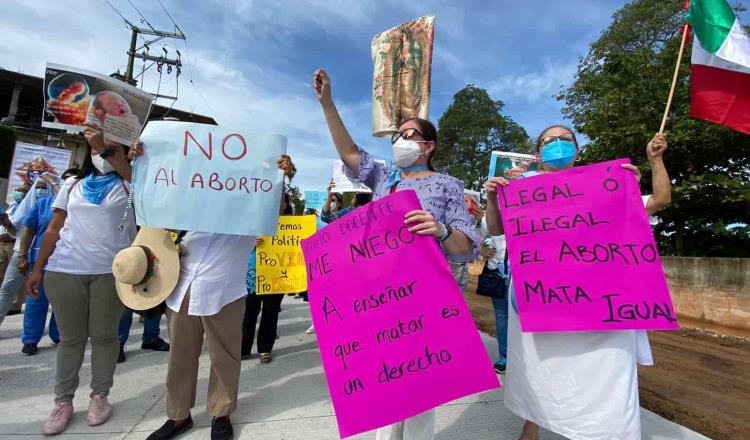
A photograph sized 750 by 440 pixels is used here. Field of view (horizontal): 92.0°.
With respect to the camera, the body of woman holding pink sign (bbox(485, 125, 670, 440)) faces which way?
toward the camera

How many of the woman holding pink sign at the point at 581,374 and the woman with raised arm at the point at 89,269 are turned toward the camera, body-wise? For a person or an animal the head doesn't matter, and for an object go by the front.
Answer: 2

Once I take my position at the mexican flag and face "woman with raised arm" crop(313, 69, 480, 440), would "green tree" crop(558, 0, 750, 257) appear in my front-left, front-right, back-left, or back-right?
back-right

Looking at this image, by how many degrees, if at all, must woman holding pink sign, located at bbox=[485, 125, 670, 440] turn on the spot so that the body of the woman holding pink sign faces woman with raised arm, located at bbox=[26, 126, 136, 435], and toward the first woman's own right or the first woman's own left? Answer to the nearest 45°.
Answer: approximately 90° to the first woman's own right

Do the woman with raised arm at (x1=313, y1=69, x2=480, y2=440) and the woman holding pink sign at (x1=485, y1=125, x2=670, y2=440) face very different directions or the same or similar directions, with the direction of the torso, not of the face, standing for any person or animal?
same or similar directions

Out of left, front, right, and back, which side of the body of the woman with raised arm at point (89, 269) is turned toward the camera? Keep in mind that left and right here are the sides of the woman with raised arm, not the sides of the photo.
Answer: front

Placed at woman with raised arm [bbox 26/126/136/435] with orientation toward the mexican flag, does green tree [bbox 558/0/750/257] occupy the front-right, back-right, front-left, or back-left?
front-left

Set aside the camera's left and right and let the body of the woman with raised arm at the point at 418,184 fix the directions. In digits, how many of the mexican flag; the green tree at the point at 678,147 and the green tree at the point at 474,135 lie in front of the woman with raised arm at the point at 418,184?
0

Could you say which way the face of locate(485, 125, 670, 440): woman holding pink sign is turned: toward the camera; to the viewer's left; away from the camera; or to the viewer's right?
toward the camera

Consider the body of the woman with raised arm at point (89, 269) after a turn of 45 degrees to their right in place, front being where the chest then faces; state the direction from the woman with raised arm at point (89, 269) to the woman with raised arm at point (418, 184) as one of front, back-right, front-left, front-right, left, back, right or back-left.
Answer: left

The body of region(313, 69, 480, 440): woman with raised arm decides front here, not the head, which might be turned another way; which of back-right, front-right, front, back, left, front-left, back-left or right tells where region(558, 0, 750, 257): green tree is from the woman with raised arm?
back

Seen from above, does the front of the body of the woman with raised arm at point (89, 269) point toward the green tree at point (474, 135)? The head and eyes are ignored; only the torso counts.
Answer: no

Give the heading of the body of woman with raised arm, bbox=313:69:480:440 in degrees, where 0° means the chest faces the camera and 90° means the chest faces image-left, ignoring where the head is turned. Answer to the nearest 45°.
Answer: approximately 45°
